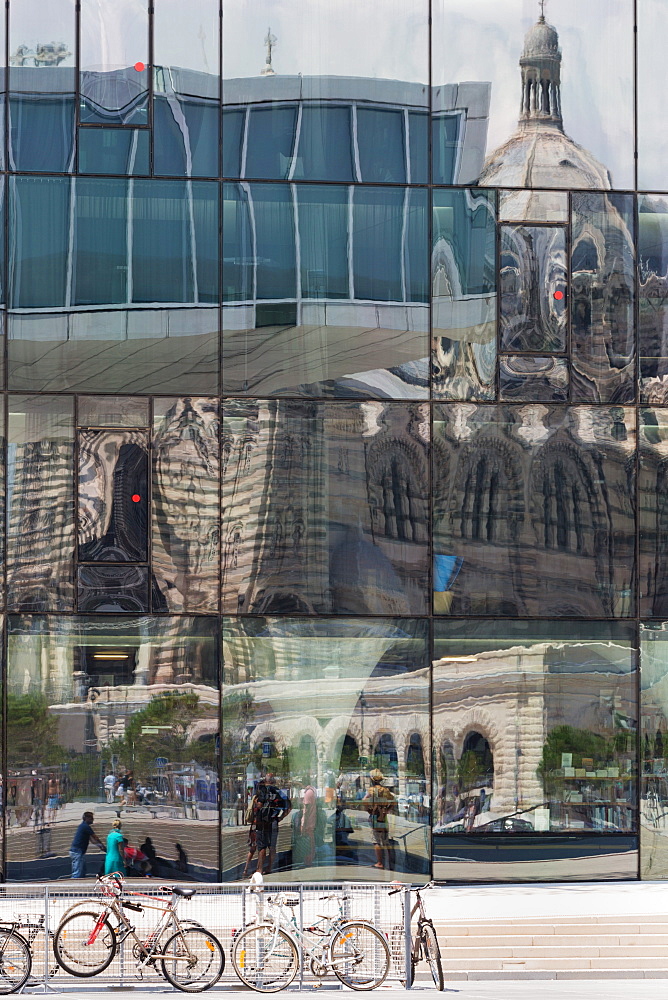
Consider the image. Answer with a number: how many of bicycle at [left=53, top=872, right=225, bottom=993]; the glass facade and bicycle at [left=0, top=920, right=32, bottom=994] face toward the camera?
1

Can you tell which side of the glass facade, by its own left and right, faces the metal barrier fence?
front

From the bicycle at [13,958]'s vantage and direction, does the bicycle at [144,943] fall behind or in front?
behind

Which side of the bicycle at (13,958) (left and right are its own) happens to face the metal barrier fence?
back

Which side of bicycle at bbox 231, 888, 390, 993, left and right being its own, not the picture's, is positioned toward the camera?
left

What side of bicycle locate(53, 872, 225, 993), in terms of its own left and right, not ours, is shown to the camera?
left

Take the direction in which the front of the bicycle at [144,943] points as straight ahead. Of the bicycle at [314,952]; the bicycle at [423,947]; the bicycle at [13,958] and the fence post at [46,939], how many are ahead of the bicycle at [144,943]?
2

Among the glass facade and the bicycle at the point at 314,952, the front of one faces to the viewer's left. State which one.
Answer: the bicycle

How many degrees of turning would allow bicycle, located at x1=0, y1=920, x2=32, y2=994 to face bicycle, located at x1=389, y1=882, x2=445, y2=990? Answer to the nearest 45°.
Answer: approximately 180°

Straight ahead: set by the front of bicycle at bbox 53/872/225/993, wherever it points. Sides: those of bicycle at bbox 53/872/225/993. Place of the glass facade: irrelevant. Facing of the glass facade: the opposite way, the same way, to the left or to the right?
to the left

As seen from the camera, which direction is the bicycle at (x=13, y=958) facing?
to the viewer's left

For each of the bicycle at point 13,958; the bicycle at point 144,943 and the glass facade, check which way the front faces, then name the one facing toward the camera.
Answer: the glass facade

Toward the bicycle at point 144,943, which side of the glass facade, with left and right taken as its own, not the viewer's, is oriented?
front
